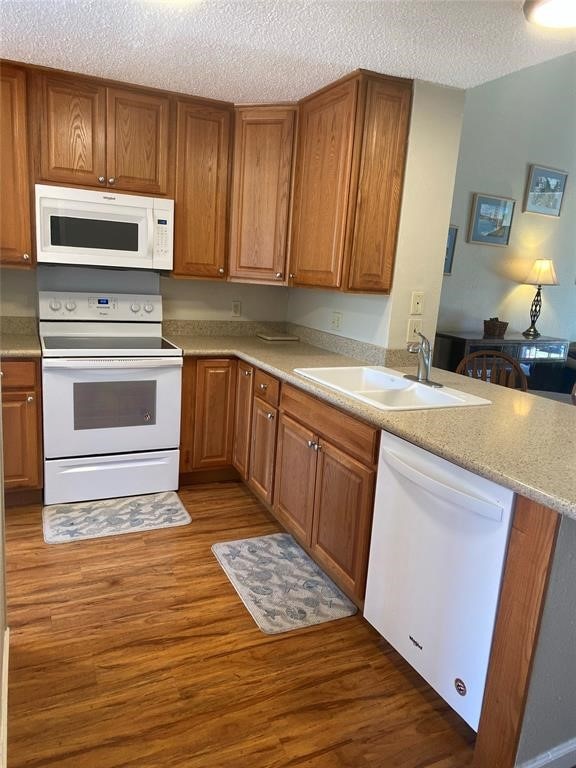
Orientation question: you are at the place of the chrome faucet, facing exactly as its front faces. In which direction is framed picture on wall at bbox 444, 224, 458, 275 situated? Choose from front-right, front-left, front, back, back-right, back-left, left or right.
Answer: back-right

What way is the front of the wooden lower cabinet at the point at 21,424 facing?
toward the camera

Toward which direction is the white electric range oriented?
toward the camera

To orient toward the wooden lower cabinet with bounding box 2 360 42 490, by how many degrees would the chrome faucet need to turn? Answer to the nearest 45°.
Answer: approximately 45° to its right

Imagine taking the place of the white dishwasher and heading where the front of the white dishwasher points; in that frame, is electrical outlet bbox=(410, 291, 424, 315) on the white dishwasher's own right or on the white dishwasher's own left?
on the white dishwasher's own right

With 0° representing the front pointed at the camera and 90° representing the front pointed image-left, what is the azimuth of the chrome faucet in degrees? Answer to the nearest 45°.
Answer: approximately 45°

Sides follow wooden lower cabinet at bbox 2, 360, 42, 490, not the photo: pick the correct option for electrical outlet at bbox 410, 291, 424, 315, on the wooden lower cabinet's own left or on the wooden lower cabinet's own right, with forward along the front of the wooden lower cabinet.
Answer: on the wooden lower cabinet's own left

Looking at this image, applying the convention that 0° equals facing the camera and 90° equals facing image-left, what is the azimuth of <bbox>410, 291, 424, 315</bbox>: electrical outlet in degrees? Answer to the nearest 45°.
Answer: approximately 0°

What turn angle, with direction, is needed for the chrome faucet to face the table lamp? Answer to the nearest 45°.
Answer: approximately 135° to its right

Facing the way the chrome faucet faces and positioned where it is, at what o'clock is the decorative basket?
The decorative basket is roughly at 5 o'clock from the chrome faucet.
